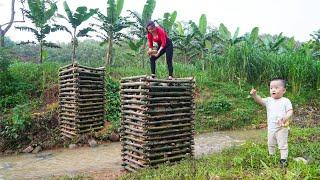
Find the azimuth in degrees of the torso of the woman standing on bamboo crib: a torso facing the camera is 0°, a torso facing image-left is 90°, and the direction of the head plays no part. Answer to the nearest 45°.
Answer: approximately 45°

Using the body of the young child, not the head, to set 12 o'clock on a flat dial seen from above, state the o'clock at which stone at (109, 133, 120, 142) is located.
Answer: The stone is roughly at 3 o'clock from the young child.

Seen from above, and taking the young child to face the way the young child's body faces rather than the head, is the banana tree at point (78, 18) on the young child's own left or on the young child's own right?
on the young child's own right

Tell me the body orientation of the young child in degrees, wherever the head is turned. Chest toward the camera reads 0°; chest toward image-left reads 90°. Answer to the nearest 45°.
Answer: approximately 45°

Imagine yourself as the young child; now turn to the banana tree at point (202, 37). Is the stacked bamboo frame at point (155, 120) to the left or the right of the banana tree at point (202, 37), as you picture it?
left

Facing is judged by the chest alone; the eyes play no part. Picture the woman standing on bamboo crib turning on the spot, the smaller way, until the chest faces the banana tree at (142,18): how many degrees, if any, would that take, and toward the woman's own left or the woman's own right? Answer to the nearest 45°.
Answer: approximately 135° to the woman's own right

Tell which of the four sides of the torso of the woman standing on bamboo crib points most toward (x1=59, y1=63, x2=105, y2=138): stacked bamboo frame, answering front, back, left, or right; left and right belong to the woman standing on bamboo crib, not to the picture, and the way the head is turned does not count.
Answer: right

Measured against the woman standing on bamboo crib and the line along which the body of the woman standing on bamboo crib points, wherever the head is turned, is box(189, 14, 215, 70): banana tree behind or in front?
behind

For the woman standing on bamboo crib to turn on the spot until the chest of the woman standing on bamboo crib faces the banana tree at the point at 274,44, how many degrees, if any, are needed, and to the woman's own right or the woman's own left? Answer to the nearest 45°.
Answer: approximately 180°
